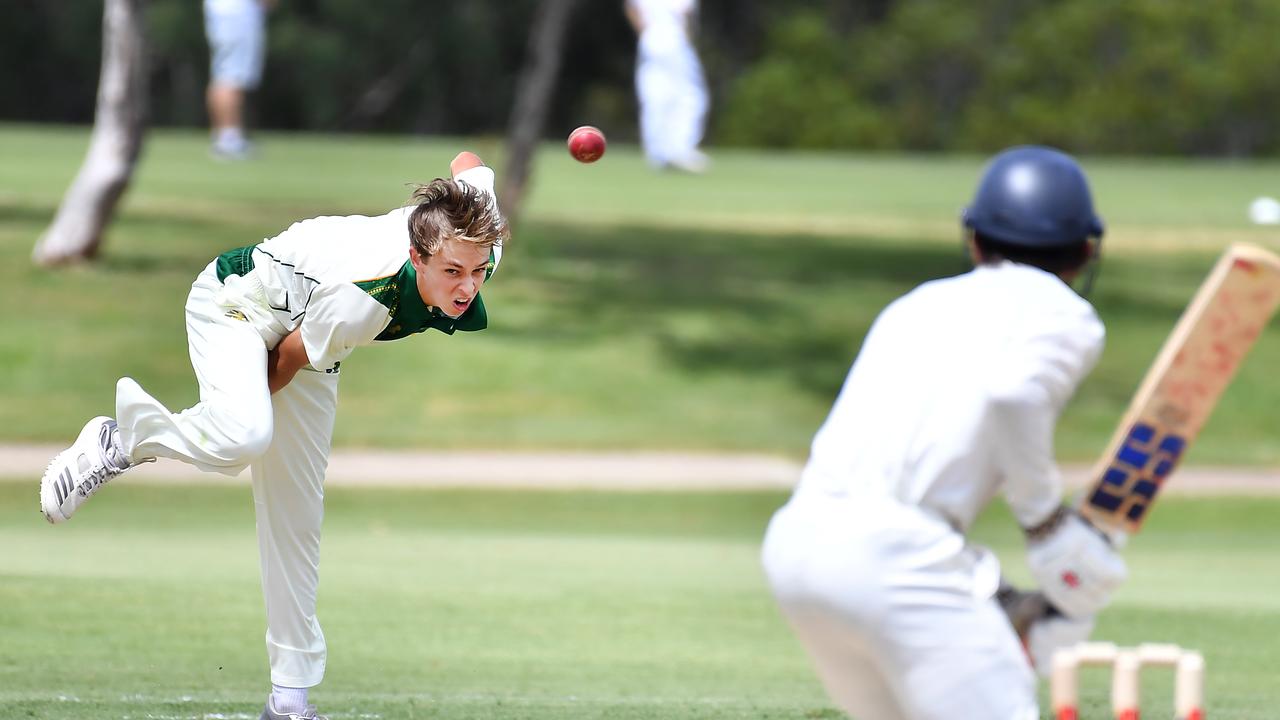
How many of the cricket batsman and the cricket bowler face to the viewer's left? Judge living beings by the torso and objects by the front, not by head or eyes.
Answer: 0

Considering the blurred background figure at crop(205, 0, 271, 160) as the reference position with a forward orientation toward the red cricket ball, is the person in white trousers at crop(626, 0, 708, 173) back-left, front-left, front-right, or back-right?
front-left

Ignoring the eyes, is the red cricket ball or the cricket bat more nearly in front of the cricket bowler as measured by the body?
the cricket bat

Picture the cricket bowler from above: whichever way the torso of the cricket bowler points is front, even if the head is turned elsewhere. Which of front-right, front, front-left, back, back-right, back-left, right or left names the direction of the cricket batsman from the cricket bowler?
front

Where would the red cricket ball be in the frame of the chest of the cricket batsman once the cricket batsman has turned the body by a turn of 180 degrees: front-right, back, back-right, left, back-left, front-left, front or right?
right

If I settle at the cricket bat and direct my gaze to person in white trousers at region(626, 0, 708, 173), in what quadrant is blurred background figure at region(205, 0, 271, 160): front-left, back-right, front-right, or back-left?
front-left

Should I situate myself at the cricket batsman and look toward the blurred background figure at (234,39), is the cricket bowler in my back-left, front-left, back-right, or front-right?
front-left

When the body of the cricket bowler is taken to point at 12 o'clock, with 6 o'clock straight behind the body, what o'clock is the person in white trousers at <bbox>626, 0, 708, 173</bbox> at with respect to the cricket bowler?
The person in white trousers is roughly at 8 o'clock from the cricket bowler.

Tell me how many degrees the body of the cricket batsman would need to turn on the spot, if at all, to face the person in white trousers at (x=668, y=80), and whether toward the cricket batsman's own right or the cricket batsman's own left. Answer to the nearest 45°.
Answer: approximately 45° to the cricket batsman's own left

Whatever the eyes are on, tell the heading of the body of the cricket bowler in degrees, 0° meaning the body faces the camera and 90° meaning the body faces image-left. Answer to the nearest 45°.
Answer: approximately 315°

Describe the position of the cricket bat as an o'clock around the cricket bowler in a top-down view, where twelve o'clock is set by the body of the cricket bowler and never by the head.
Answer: The cricket bat is roughly at 12 o'clock from the cricket bowler.

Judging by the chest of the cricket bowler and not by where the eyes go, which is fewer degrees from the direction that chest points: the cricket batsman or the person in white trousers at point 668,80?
the cricket batsman

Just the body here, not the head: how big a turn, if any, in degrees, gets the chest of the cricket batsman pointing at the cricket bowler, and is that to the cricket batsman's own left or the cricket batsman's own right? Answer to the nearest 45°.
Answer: approximately 90° to the cricket batsman's own left

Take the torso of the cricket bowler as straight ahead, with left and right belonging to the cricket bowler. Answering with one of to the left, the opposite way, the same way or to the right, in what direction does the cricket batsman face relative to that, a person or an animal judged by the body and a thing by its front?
to the left

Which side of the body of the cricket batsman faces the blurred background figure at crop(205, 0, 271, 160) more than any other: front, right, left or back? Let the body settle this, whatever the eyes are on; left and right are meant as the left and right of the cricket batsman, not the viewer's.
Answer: left

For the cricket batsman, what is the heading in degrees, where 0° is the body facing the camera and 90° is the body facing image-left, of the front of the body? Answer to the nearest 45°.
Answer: approximately 225°
